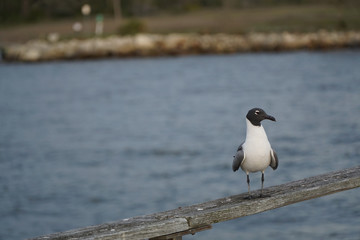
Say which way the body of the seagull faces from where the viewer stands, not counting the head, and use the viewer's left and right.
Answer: facing the viewer
